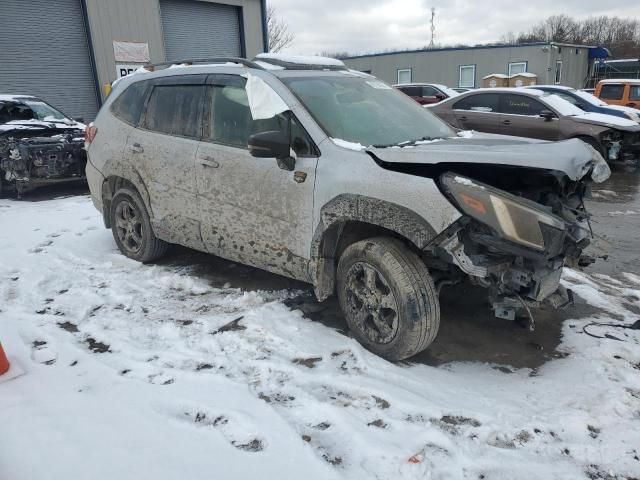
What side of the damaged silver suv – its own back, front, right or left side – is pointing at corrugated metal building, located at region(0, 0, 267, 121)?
back

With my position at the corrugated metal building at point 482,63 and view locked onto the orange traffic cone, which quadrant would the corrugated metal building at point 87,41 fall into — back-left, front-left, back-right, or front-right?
front-right

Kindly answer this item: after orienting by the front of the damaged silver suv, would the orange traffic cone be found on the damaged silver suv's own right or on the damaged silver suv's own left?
on the damaged silver suv's own right

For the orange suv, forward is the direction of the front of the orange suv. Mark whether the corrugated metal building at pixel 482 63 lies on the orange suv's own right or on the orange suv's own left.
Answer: on the orange suv's own left

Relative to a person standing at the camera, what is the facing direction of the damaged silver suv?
facing the viewer and to the right of the viewer

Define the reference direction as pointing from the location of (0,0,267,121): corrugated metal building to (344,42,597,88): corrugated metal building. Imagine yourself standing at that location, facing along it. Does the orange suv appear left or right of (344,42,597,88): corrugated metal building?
right

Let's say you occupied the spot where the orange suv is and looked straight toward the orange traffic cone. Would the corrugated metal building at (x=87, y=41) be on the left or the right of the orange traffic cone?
right

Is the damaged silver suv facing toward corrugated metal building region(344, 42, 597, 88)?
no
